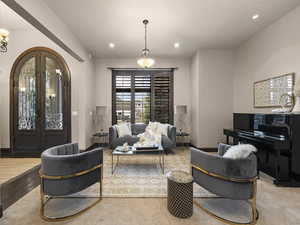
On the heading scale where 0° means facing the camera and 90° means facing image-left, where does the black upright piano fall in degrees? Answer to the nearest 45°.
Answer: approximately 45°

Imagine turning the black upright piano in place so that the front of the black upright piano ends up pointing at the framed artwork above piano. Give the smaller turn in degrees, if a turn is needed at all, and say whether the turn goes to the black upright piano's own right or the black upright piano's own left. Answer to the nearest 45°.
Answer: approximately 135° to the black upright piano's own right

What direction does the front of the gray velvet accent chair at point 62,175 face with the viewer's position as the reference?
facing away from the viewer and to the right of the viewer

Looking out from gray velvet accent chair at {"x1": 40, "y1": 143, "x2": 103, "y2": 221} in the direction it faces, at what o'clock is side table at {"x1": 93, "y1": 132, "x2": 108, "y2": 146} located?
The side table is roughly at 11 o'clock from the gray velvet accent chair.

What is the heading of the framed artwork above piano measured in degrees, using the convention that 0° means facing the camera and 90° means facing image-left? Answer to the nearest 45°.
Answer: approximately 45°

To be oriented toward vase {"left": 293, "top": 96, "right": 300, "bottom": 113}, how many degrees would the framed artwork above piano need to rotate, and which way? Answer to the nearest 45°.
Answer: approximately 90° to its left
